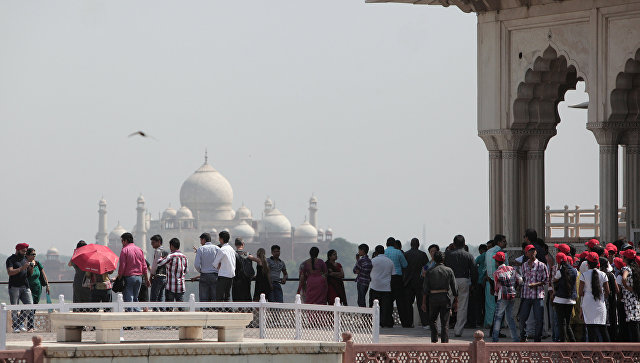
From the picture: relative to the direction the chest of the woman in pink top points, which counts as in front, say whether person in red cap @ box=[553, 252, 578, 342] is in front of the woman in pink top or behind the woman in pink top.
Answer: behind

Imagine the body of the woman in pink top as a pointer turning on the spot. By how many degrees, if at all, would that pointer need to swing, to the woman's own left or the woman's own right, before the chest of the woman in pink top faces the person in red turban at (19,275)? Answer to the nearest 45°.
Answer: approximately 90° to the woman's own left

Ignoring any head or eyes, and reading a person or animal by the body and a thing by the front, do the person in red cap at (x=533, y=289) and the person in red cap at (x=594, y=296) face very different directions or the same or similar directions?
very different directions

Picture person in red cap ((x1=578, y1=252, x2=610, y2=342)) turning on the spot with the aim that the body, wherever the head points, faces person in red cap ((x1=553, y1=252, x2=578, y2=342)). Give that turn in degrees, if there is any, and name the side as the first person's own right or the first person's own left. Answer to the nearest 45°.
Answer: approximately 45° to the first person's own left

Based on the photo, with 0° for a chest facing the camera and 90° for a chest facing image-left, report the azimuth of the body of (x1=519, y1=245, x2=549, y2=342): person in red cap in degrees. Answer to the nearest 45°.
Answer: approximately 0°

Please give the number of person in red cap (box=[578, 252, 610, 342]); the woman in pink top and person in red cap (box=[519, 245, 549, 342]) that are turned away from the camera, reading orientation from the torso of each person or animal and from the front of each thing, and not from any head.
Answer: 2

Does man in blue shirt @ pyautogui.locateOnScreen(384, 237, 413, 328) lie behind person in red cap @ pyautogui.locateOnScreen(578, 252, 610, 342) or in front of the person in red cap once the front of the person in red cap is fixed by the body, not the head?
in front

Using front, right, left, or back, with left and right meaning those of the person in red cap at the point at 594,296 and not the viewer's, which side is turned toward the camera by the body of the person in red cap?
back

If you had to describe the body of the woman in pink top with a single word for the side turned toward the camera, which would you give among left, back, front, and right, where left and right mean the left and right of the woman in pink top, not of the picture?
back

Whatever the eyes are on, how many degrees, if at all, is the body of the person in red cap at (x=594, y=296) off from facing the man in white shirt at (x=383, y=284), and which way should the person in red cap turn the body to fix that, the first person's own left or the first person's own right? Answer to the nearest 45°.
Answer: approximately 45° to the first person's own left
